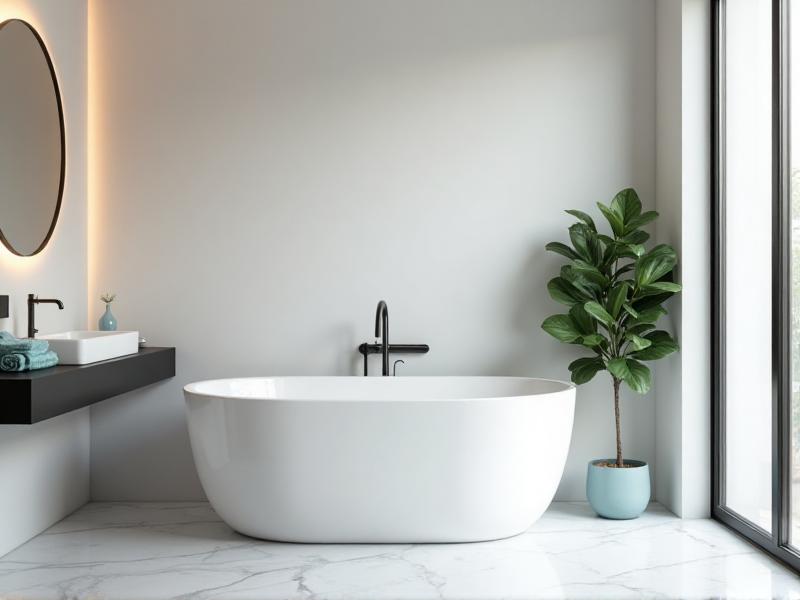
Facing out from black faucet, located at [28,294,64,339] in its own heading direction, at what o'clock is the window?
The window is roughly at 1 o'clock from the black faucet.

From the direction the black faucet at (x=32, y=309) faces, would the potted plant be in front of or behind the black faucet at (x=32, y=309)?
in front

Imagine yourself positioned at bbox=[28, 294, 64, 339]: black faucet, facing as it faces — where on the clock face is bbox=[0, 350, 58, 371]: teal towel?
The teal towel is roughly at 3 o'clock from the black faucet.

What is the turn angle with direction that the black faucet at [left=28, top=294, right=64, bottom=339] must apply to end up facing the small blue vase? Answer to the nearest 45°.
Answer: approximately 45° to its left

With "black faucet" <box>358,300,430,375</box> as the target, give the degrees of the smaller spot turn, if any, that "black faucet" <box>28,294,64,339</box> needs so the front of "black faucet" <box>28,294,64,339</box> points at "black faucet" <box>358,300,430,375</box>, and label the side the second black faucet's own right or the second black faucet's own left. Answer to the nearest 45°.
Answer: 0° — it already faces it

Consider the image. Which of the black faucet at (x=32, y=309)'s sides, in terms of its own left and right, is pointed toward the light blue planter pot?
front

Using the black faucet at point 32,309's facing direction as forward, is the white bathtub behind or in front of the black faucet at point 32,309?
in front

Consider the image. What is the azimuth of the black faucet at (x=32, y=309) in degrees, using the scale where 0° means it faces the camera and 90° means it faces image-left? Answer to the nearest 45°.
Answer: approximately 270°
